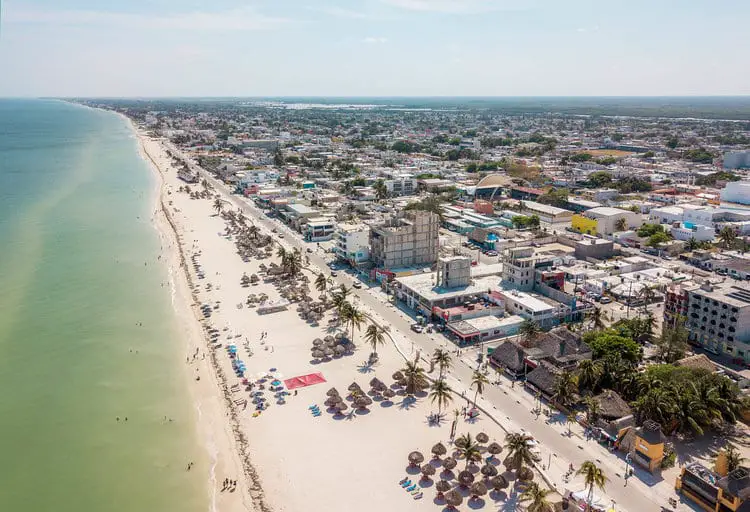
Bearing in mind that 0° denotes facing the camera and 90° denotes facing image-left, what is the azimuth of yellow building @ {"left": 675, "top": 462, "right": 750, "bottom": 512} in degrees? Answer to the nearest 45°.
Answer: approximately 45°

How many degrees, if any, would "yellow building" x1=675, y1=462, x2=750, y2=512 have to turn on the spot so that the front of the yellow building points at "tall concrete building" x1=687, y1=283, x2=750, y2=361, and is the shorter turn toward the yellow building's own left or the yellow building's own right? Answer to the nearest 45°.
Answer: approximately 135° to the yellow building's own right

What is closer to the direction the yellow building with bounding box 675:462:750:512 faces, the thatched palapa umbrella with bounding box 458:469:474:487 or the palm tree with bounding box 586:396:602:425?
the thatched palapa umbrella

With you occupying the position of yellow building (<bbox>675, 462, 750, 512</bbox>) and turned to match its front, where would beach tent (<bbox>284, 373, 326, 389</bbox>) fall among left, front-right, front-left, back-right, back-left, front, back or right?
front-right

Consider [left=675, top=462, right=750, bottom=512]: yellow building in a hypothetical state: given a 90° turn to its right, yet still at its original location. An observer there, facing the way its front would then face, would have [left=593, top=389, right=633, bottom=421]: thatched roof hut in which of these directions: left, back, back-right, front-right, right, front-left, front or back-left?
front

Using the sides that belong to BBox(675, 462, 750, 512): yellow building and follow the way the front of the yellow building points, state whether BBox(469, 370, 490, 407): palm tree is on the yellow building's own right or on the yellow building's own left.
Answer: on the yellow building's own right

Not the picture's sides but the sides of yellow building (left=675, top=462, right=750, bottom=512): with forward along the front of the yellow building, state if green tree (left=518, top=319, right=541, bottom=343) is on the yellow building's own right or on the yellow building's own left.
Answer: on the yellow building's own right

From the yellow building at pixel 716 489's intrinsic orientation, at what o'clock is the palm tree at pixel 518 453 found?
The palm tree is roughly at 1 o'clock from the yellow building.

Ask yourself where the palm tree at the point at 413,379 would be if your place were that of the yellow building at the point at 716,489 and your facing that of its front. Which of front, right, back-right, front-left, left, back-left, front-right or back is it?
front-right

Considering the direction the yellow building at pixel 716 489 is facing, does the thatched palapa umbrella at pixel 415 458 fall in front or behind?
in front

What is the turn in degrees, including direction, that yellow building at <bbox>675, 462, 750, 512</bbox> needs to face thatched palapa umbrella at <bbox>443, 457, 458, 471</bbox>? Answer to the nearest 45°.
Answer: approximately 45° to its right

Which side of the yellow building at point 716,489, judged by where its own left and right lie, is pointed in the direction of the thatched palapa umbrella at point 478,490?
front
